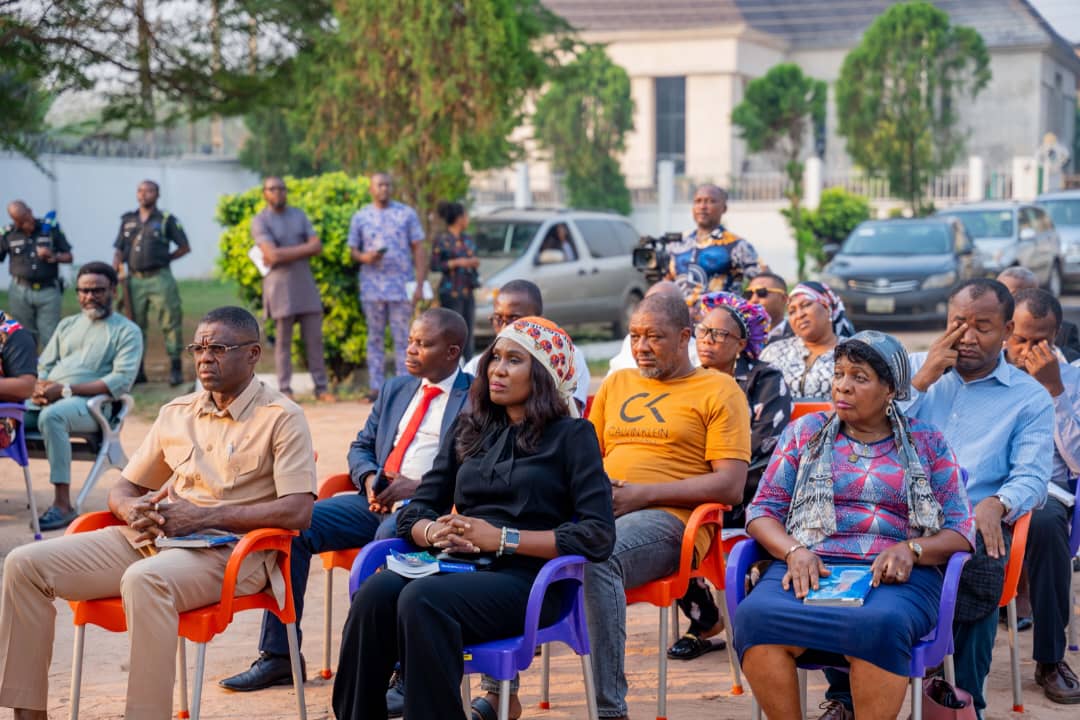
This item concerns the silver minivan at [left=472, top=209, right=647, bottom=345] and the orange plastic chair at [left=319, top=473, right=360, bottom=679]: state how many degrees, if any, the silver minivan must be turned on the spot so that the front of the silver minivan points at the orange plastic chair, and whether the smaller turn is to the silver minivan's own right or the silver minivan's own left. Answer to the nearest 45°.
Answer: approximately 45° to the silver minivan's own left

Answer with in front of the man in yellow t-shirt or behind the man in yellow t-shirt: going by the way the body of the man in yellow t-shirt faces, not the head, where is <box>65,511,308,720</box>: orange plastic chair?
in front

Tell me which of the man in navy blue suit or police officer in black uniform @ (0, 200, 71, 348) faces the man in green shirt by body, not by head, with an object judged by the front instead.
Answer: the police officer in black uniform

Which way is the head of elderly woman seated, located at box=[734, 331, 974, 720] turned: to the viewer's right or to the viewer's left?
to the viewer's left

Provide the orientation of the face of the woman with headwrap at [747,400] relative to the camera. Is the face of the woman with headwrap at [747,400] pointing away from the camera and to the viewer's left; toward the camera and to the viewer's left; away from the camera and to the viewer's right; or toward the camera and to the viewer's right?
toward the camera and to the viewer's left

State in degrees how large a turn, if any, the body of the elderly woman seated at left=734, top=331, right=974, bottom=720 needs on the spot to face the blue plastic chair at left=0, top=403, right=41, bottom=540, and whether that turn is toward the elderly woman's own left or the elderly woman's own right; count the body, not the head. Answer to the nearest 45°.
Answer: approximately 135° to the elderly woman's own right

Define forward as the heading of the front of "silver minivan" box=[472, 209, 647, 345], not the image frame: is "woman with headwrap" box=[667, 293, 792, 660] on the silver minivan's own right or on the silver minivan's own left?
on the silver minivan's own left

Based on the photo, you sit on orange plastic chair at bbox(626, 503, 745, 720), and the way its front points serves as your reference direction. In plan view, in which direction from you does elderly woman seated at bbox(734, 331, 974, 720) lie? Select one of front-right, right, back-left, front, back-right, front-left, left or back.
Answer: left

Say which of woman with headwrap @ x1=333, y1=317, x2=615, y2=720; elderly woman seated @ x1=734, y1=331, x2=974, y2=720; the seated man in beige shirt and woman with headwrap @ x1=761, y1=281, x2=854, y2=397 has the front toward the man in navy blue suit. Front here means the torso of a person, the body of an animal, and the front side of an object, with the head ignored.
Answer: woman with headwrap @ x1=761, y1=281, x2=854, y2=397

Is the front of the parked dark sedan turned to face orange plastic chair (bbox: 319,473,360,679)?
yes

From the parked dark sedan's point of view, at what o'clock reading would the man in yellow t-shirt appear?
The man in yellow t-shirt is roughly at 12 o'clock from the parked dark sedan.

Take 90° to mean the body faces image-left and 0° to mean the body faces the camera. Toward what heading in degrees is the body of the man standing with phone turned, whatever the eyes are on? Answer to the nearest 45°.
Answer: approximately 0°

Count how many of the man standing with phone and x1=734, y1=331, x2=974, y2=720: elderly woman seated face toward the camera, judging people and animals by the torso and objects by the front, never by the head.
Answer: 2

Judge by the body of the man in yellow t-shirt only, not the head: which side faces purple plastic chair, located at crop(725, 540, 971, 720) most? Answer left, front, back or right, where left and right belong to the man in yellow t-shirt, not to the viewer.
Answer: left

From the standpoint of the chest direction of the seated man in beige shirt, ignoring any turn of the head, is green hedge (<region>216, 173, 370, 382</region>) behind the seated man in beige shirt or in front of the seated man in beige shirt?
behind

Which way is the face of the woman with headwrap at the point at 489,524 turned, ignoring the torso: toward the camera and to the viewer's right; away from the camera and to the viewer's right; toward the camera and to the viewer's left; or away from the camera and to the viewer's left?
toward the camera and to the viewer's left
